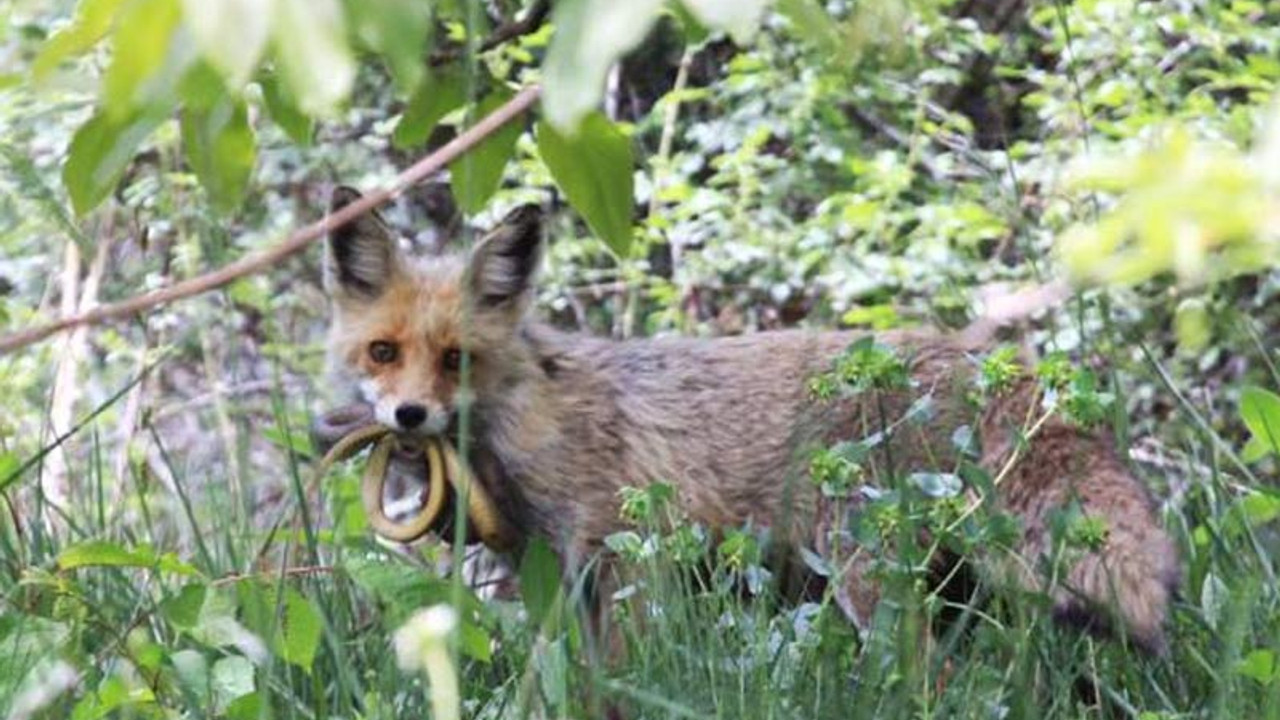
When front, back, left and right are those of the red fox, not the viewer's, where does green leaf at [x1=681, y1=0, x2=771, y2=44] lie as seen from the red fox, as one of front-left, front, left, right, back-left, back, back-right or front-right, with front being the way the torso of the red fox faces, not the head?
left

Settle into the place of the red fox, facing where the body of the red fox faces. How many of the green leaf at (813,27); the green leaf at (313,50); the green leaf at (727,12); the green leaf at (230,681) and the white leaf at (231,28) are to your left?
5

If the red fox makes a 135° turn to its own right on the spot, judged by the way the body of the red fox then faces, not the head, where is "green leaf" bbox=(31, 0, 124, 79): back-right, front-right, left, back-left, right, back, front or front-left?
back-right

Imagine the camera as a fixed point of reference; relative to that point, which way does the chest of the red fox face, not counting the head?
to the viewer's left

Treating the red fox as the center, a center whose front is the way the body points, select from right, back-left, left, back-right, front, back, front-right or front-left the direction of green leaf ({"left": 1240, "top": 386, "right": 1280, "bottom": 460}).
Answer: back-left

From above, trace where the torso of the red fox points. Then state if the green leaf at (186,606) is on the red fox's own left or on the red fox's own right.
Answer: on the red fox's own left

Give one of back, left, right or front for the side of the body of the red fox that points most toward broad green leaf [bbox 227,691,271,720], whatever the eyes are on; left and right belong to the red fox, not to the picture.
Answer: left

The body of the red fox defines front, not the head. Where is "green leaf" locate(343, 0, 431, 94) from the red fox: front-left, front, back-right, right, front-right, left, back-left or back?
left

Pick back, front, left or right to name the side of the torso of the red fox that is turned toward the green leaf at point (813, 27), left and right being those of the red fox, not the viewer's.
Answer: left

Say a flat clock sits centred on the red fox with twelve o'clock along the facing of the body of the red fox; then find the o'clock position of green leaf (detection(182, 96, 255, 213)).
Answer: The green leaf is roughly at 9 o'clock from the red fox.

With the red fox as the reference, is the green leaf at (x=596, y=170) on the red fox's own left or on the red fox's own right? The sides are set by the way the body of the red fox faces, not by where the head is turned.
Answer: on the red fox's own left

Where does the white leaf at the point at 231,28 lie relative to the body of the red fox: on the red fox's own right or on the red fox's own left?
on the red fox's own left
